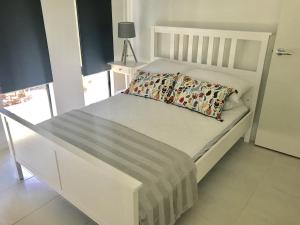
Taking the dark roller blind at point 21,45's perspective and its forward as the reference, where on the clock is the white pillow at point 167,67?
The white pillow is roughly at 11 o'clock from the dark roller blind.

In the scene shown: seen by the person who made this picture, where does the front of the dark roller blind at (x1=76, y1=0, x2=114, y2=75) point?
facing the viewer and to the right of the viewer

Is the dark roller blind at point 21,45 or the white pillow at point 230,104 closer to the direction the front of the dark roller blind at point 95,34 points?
the white pillow

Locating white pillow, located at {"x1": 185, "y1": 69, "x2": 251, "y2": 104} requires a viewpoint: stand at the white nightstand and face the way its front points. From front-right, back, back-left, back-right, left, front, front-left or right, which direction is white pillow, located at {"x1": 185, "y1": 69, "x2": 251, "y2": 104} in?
left

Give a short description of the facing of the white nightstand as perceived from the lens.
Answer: facing the viewer and to the left of the viewer

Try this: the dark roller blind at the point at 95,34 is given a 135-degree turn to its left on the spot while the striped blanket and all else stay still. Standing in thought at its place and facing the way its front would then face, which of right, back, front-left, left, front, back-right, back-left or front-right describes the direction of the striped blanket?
back

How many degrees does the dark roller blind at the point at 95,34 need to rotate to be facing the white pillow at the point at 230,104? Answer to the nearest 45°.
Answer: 0° — it already faces it

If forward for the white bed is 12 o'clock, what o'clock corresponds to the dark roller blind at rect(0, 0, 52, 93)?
The dark roller blind is roughly at 3 o'clock from the white bed.

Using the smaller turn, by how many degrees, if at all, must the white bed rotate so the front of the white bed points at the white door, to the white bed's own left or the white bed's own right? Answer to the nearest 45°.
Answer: approximately 135° to the white bed's own left

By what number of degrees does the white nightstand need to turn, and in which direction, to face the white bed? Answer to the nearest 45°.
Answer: approximately 45° to its left

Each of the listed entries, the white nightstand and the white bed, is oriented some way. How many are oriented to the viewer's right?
0

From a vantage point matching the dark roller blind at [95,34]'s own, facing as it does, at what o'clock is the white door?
The white door is roughly at 12 o'clock from the dark roller blind.

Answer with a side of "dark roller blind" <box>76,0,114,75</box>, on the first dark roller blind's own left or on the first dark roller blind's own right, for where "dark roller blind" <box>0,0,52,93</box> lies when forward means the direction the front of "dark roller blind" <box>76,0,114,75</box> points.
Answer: on the first dark roller blind's own right

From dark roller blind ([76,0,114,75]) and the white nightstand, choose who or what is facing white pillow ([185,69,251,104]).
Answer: the dark roller blind

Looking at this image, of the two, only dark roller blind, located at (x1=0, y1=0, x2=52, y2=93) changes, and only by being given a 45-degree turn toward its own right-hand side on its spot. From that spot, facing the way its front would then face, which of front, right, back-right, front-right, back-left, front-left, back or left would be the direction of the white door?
front-left

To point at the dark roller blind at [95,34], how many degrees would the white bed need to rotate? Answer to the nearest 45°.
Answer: approximately 135° to its right

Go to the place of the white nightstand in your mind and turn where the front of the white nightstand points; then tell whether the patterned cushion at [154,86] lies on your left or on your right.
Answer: on your left
